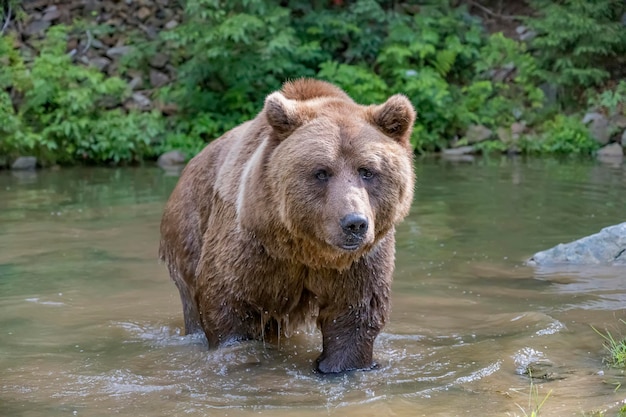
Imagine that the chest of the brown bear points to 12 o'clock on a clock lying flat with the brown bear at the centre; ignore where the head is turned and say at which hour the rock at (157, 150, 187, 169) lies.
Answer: The rock is roughly at 7 o'clock from the brown bear.

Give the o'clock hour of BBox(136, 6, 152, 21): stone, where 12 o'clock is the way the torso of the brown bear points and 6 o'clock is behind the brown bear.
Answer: The stone is roughly at 7 o'clock from the brown bear.

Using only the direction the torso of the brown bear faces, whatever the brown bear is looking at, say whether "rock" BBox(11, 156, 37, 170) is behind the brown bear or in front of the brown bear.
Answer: behind

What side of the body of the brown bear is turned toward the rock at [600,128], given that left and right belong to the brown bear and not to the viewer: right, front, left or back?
left

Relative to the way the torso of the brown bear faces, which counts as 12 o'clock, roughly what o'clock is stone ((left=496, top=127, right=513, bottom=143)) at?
The stone is roughly at 8 o'clock from the brown bear.

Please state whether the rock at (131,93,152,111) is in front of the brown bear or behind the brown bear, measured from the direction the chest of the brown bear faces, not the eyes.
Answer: behind

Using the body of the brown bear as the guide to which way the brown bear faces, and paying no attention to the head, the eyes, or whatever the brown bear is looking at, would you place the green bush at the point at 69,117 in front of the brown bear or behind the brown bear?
behind

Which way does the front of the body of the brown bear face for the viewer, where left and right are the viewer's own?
facing the viewer and to the right of the viewer

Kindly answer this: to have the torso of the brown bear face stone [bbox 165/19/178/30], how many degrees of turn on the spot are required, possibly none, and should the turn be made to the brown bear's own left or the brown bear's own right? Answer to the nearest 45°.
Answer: approximately 135° to the brown bear's own left

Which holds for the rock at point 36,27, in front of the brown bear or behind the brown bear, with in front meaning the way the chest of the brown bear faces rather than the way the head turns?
behind

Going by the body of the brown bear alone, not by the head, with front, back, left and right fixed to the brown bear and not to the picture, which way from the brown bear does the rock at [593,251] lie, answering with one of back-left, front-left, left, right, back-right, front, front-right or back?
left

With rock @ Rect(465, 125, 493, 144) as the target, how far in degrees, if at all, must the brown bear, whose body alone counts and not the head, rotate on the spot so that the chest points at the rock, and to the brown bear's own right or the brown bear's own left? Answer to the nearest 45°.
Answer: approximately 135° to the brown bear's own left

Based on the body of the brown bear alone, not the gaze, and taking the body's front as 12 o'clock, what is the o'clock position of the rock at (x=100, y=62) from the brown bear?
The rock is roughly at 7 o'clock from the brown bear.
